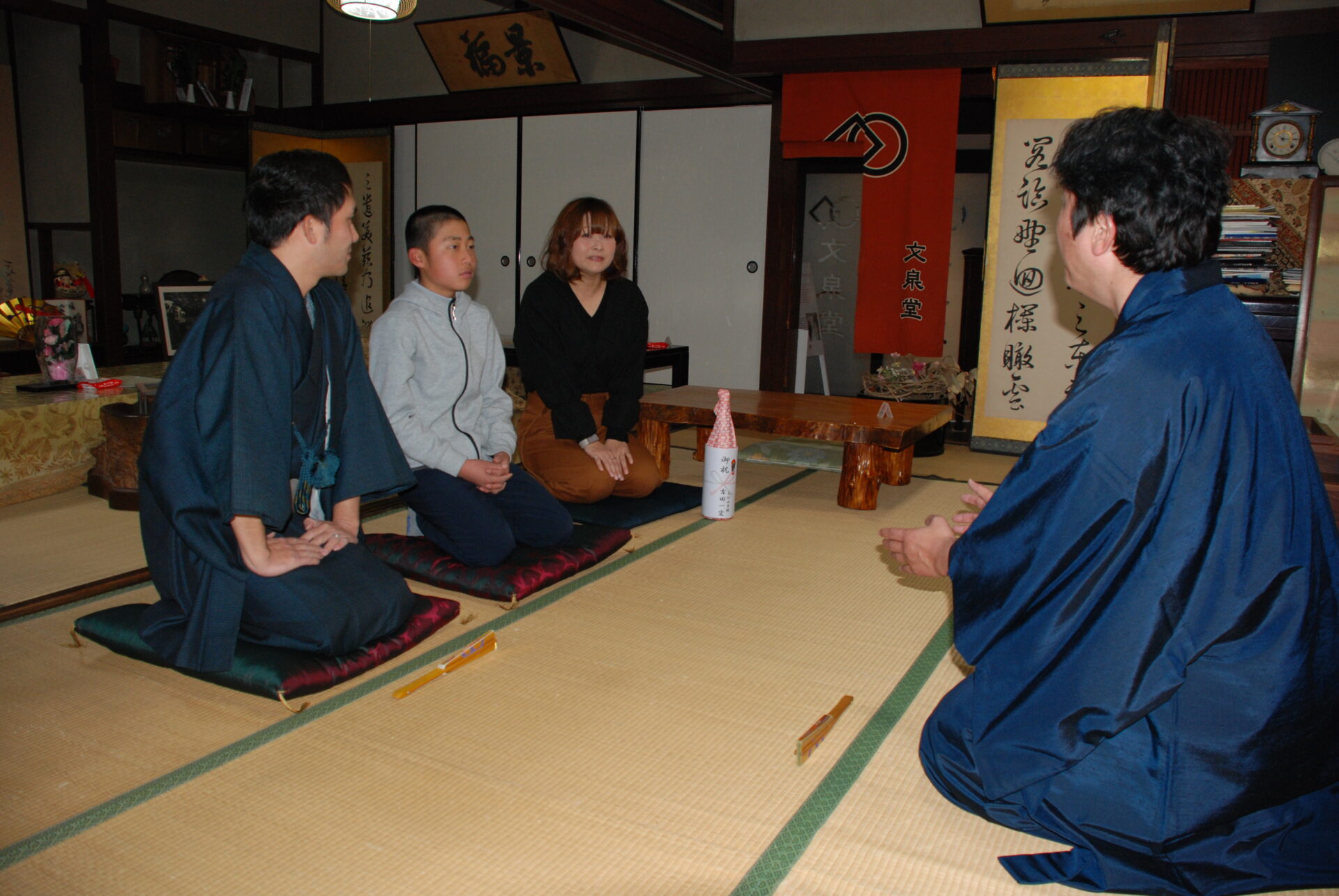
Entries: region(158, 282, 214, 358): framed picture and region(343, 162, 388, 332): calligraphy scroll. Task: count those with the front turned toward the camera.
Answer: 2

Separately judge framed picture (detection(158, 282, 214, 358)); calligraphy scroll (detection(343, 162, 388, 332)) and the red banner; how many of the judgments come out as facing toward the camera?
3

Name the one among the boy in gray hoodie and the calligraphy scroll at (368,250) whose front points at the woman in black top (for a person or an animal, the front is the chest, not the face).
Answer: the calligraphy scroll

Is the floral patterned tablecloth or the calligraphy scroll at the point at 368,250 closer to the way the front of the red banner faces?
the floral patterned tablecloth

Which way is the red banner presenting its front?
toward the camera

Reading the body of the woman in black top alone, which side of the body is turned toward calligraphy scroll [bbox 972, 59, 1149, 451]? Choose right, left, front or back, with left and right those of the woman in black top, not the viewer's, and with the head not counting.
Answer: left

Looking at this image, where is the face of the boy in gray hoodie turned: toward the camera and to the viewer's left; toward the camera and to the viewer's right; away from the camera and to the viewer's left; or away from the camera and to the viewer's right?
toward the camera and to the viewer's right

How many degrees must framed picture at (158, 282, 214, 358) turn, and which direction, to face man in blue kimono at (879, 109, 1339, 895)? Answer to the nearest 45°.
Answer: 0° — it already faces them

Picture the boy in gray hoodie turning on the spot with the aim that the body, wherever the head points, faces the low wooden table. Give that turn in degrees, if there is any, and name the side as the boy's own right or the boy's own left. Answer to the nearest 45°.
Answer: approximately 90° to the boy's own left

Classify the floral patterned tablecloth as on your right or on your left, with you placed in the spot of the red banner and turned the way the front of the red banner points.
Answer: on your right

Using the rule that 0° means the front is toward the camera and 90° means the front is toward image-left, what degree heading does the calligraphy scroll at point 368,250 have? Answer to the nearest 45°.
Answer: approximately 0°

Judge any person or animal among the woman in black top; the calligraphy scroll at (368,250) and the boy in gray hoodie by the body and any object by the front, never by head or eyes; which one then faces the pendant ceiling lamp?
the calligraphy scroll

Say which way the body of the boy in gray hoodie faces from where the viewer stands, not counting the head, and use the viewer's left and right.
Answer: facing the viewer and to the right of the viewer

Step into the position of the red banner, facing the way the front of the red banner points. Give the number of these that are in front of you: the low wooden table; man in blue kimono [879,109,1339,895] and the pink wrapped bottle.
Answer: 3

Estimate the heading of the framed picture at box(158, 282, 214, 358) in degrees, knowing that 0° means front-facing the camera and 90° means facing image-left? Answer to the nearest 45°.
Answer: approximately 0°

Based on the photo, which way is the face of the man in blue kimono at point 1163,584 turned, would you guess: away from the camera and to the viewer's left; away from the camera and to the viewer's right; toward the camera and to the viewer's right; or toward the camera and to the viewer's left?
away from the camera and to the viewer's left

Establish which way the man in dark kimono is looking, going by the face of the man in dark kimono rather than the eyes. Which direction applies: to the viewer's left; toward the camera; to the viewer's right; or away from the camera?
to the viewer's right
